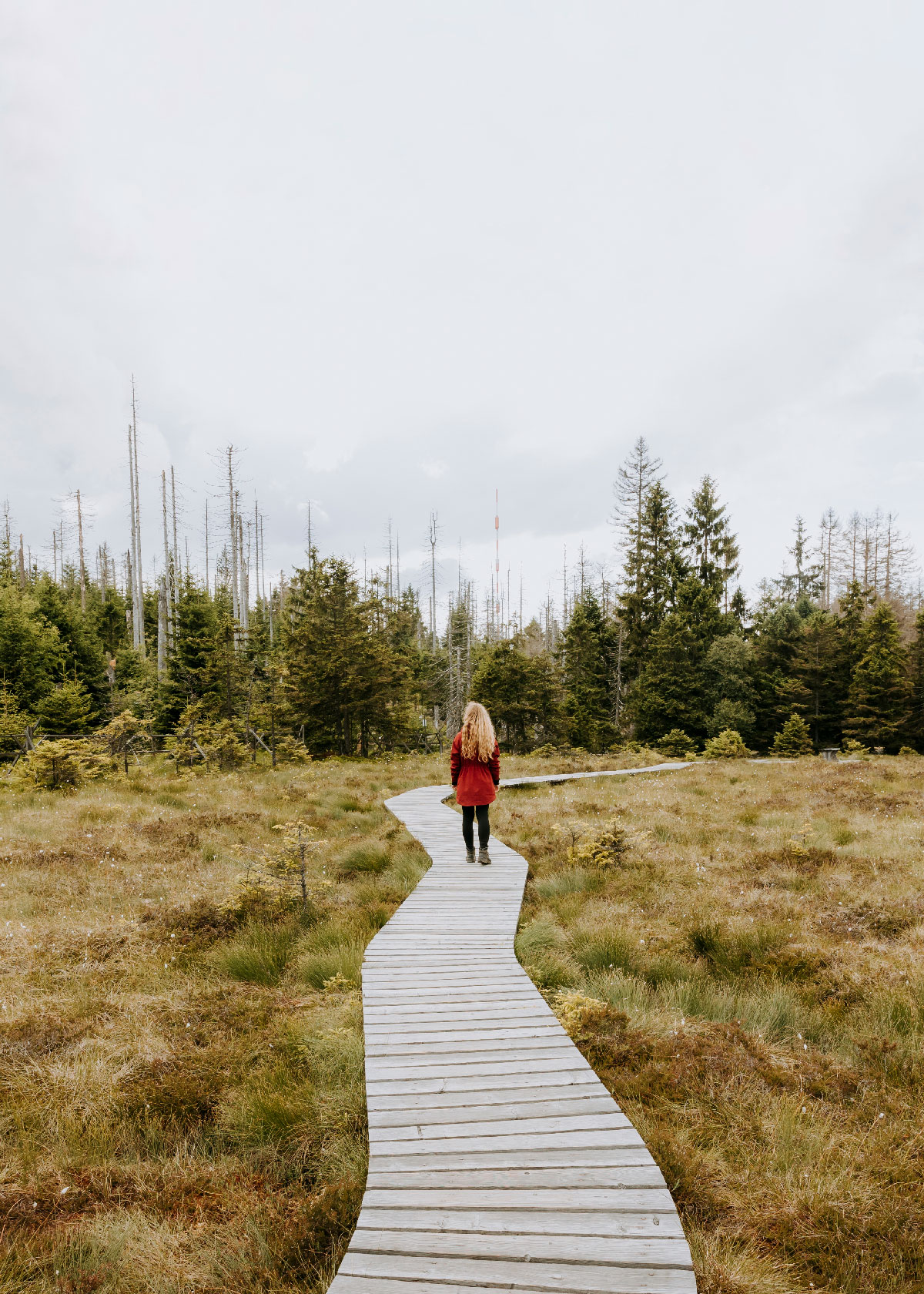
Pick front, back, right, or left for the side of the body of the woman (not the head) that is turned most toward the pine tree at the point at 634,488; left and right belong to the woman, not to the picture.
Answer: front

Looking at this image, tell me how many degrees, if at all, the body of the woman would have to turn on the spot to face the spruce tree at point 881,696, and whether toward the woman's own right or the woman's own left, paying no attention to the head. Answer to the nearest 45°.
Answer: approximately 45° to the woman's own right

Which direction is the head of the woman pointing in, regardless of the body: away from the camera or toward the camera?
away from the camera

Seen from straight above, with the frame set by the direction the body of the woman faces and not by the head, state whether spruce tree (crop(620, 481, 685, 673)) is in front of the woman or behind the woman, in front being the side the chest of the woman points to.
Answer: in front

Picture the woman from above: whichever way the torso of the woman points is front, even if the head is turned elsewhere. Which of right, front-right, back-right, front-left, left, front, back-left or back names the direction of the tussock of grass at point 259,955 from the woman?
back-left

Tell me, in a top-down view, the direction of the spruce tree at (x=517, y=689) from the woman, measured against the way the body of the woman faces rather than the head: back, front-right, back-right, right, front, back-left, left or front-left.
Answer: front

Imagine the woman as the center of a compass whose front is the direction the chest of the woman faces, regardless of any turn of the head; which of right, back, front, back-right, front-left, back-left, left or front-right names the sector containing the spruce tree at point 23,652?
front-left

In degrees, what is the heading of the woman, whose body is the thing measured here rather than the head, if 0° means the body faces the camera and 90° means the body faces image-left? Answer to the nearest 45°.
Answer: approximately 180°

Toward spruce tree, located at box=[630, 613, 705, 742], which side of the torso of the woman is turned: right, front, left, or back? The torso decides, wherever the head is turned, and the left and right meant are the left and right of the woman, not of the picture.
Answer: front

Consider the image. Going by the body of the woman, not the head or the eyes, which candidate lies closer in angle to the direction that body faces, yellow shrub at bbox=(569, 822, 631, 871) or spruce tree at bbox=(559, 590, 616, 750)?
the spruce tree
